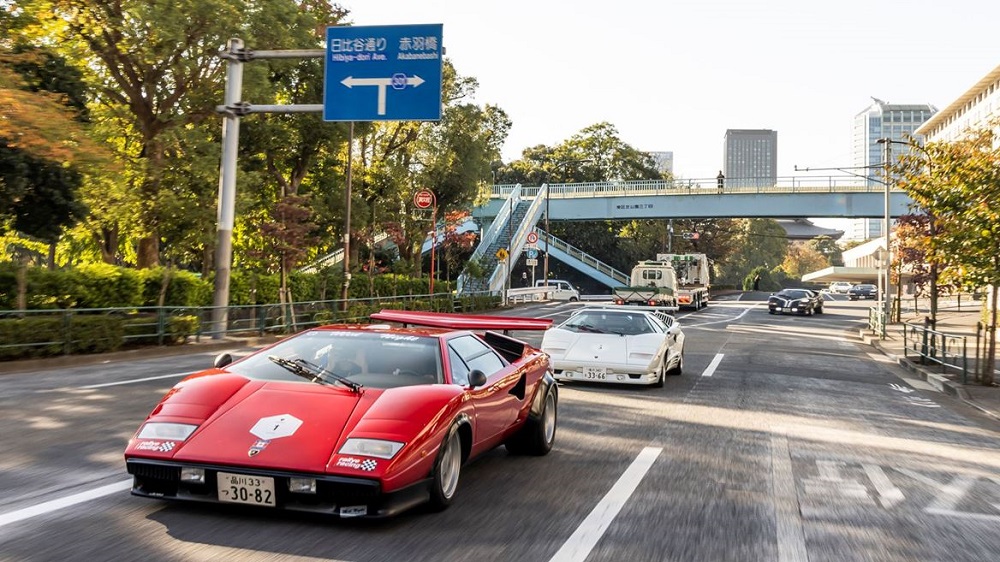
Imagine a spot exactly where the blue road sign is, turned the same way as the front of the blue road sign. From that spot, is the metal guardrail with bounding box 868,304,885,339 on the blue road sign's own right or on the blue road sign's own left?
on the blue road sign's own left

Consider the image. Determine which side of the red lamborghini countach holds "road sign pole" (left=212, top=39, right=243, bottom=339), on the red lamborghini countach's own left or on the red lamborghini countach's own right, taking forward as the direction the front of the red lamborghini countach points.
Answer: on the red lamborghini countach's own right

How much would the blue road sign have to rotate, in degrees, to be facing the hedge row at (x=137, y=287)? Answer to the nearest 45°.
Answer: approximately 135° to its right

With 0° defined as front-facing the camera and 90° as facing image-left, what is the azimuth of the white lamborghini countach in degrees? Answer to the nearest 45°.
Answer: approximately 0°

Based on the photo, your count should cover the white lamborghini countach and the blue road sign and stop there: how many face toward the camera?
2

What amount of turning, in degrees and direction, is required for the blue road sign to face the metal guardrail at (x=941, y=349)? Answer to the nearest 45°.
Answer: approximately 90° to its left

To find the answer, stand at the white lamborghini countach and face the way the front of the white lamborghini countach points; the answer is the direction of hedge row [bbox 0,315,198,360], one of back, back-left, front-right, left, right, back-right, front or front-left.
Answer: right

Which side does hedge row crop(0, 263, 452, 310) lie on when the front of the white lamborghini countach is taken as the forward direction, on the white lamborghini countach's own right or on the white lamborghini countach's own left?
on the white lamborghini countach's own right

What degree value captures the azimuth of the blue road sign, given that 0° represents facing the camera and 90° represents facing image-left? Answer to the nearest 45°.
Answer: approximately 0°

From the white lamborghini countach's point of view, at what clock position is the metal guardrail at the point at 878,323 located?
The metal guardrail is roughly at 7 o'clock from the white lamborghini countach.

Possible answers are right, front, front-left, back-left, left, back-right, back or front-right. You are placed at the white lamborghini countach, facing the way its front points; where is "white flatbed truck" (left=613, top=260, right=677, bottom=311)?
back

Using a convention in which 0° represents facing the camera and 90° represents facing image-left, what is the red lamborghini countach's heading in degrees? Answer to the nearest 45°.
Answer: approximately 45°

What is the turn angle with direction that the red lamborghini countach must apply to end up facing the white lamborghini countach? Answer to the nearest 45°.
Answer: approximately 180°

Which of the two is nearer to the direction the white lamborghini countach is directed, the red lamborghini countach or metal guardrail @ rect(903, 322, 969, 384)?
the red lamborghini countach
